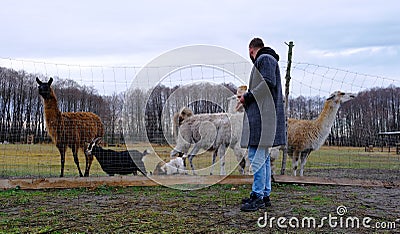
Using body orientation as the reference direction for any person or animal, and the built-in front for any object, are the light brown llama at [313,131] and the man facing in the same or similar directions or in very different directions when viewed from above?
very different directions

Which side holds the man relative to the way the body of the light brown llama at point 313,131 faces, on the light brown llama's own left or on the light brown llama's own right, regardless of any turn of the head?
on the light brown llama's own right

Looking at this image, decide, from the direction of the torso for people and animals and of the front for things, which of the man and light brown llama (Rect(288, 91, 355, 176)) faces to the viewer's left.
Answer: the man

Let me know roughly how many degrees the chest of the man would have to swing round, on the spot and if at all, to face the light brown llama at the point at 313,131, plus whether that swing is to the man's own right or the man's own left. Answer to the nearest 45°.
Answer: approximately 90° to the man's own right

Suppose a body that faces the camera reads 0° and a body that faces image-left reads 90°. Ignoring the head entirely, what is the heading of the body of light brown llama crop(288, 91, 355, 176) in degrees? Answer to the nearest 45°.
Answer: approximately 270°

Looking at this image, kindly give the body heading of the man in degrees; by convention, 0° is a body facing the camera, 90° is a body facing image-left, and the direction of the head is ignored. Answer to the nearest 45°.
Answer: approximately 90°

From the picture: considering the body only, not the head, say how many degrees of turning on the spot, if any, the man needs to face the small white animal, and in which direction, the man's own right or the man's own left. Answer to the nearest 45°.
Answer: approximately 45° to the man's own right

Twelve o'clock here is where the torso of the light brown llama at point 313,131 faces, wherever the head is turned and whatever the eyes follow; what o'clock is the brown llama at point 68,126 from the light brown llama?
The brown llama is roughly at 5 o'clock from the light brown llama.

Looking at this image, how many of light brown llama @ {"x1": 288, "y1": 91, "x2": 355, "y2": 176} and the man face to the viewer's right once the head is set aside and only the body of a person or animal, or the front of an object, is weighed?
1

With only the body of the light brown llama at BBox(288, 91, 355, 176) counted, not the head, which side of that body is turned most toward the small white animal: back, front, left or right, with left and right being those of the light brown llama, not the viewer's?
back
